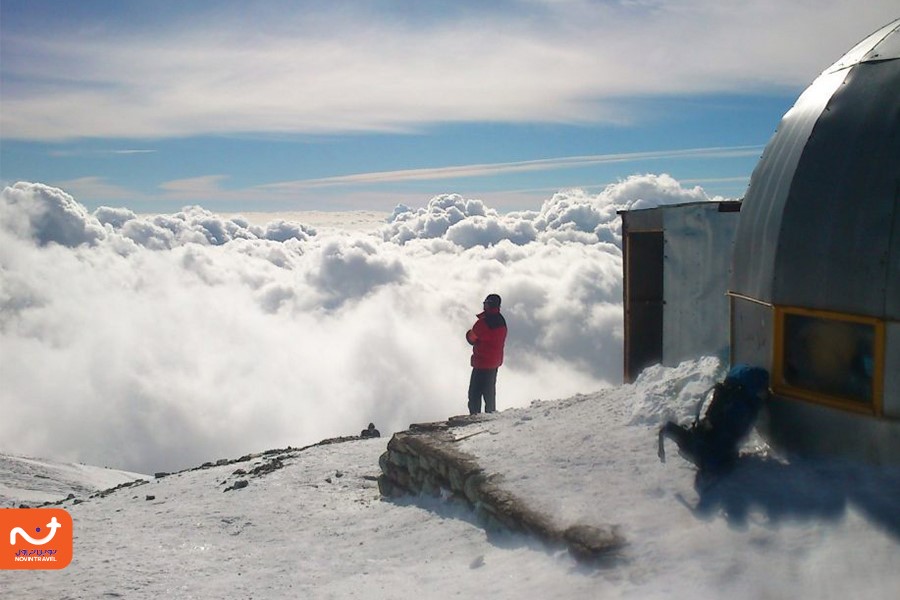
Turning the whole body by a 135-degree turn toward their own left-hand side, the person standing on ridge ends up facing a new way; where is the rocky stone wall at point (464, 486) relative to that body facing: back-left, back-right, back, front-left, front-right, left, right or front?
front

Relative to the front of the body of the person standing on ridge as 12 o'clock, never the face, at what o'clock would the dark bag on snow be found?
The dark bag on snow is roughly at 7 o'clock from the person standing on ridge.

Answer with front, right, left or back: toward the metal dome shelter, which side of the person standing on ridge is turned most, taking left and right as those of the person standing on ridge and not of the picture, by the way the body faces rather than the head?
back

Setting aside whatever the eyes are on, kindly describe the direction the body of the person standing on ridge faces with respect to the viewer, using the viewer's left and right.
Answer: facing away from the viewer and to the left of the viewer
